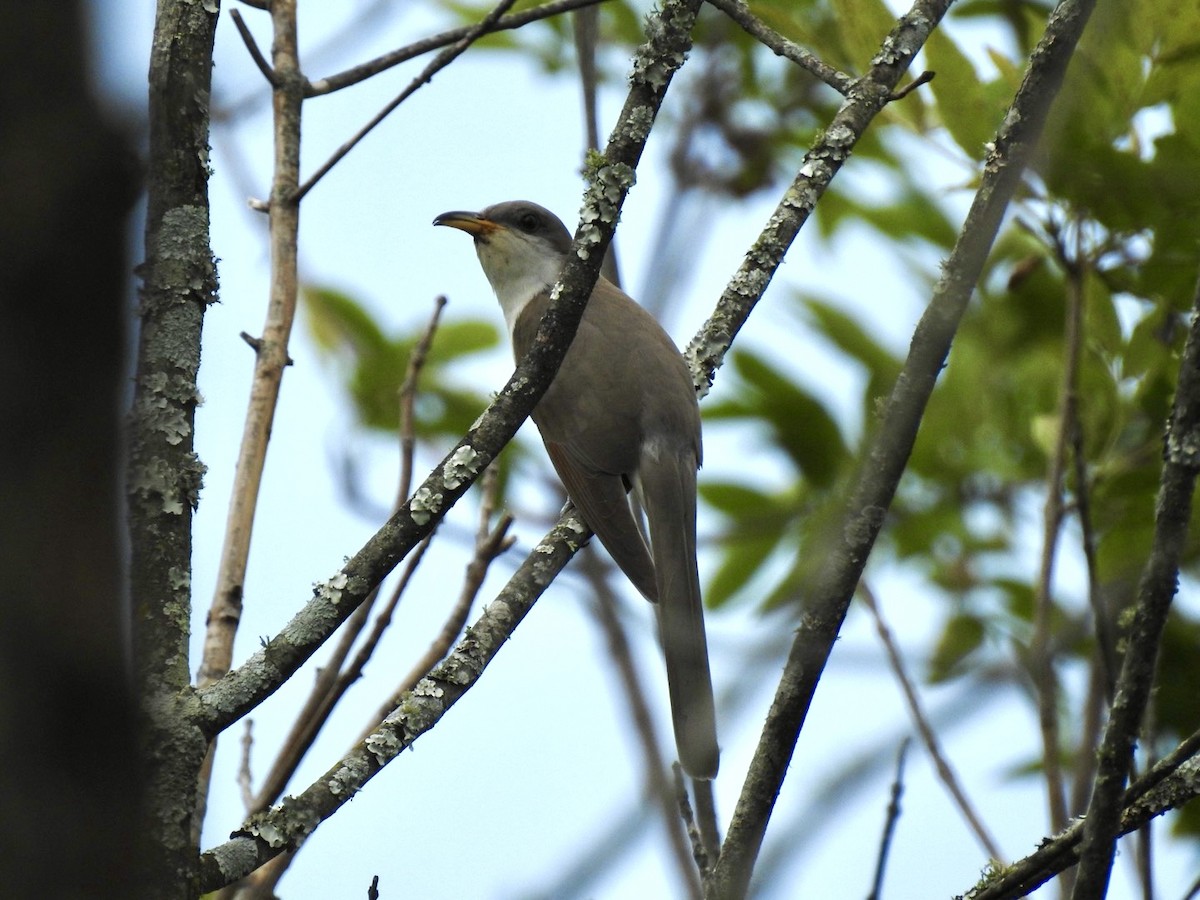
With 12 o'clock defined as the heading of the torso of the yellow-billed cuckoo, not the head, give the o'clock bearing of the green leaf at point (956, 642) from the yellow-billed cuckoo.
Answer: The green leaf is roughly at 4 o'clock from the yellow-billed cuckoo.

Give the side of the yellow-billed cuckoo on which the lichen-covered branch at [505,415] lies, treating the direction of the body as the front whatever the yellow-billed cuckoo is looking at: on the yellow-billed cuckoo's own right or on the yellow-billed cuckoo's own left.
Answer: on the yellow-billed cuckoo's own left

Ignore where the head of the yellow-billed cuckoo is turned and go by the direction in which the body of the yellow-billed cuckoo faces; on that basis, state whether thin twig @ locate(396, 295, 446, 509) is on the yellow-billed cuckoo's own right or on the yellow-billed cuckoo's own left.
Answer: on the yellow-billed cuckoo's own left

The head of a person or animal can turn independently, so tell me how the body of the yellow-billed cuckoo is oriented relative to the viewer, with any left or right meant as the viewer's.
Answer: facing away from the viewer and to the left of the viewer

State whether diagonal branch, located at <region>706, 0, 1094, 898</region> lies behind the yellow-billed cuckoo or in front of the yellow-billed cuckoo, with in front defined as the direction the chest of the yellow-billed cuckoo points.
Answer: behind
